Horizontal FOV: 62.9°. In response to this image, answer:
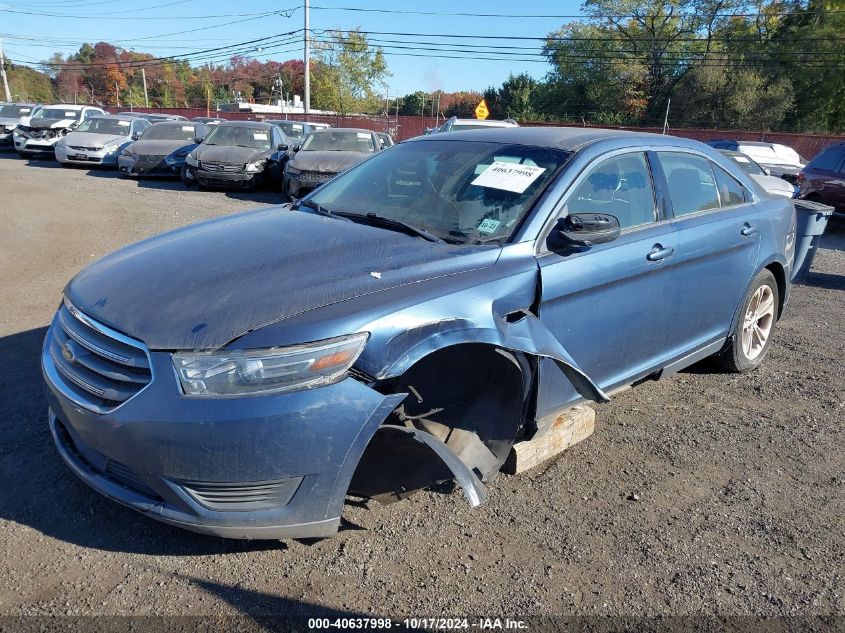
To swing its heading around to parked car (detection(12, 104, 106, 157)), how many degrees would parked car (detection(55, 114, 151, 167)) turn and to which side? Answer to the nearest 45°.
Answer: approximately 135° to its right

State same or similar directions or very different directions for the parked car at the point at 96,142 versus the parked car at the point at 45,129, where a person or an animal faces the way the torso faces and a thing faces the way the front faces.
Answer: same or similar directions

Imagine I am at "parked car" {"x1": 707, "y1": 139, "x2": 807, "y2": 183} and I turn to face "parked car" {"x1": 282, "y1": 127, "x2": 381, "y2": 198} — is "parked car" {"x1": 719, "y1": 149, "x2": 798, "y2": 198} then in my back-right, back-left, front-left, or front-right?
front-left

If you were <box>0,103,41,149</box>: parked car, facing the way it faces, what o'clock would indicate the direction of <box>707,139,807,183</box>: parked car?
<box>707,139,807,183</box>: parked car is roughly at 9 o'clock from <box>0,103,41,149</box>: parked car.

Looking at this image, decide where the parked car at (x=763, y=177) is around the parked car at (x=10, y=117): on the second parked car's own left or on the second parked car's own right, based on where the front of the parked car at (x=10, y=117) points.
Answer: on the second parked car's own left

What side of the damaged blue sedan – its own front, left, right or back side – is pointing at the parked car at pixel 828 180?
back

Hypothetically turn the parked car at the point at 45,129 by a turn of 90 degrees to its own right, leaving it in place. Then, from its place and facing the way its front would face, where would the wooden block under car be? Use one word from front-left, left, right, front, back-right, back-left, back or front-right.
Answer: back-left

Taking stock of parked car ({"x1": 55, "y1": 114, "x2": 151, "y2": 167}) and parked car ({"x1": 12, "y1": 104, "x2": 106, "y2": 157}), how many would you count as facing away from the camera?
0

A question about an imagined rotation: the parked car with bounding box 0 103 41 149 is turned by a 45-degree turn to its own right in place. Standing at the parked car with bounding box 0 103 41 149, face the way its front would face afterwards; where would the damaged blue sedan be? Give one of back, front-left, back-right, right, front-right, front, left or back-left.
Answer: left

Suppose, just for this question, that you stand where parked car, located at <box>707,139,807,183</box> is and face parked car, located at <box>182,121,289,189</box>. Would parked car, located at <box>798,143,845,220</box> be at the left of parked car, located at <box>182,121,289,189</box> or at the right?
left

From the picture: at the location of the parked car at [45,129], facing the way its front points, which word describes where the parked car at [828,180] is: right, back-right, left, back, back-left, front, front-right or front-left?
left

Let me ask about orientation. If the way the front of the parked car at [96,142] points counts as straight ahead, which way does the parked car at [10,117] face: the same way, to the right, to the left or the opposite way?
the same way

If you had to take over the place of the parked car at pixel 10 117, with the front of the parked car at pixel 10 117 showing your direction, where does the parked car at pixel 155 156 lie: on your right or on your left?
on your left

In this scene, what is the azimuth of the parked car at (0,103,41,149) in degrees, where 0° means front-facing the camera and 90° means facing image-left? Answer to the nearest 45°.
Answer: approximately 45°

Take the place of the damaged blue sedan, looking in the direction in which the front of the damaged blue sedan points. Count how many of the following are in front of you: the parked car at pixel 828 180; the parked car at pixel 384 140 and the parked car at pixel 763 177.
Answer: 0

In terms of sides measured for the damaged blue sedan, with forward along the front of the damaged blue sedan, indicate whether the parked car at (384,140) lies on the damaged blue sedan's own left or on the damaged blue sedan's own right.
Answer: on the damaged blue sedan's own right

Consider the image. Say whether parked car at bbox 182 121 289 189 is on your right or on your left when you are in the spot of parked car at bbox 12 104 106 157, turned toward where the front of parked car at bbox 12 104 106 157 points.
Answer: on your left

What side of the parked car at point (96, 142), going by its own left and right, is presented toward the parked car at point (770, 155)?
left

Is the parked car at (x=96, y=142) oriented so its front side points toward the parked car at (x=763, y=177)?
no

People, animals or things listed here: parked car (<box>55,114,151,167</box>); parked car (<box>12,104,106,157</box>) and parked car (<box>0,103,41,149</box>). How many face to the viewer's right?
0
